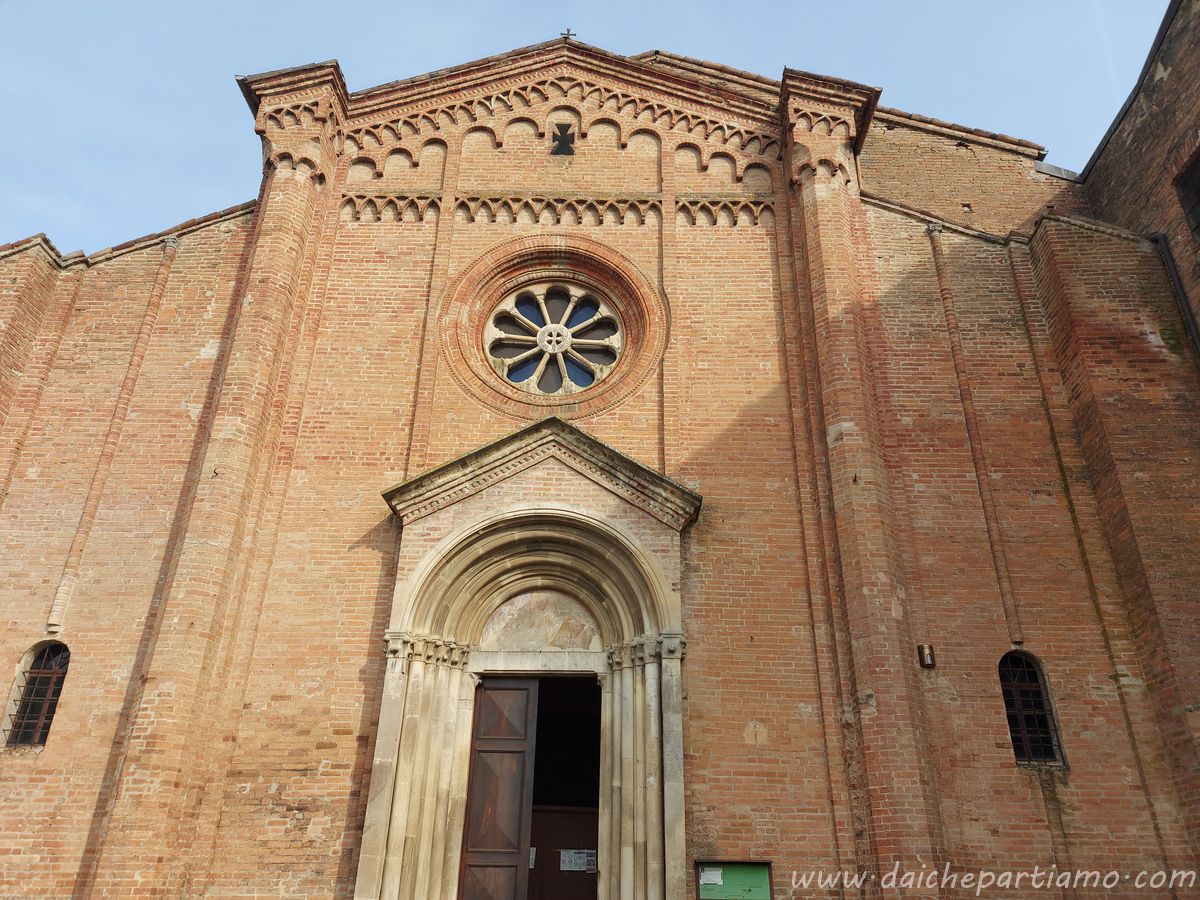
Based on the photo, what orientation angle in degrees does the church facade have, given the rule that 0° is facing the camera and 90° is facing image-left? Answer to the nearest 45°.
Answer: approximately 0°

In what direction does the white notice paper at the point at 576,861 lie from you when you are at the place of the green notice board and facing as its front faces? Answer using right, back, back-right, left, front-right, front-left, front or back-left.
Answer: back-right

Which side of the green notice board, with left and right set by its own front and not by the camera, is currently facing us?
front

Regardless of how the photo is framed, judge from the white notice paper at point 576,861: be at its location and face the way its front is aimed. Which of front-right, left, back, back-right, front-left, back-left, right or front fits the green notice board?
front-left
